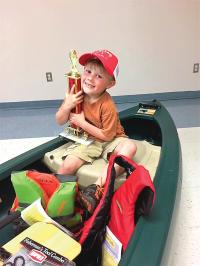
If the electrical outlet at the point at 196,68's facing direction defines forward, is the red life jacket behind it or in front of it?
in front

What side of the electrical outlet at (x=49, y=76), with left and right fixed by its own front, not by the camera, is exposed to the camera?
front

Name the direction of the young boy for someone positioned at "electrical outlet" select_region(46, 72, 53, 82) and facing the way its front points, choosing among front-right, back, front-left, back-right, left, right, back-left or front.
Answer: front

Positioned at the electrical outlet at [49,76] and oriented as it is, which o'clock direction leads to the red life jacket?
The red life jacket is roughly at 12 o'clock from the electrical outlet.

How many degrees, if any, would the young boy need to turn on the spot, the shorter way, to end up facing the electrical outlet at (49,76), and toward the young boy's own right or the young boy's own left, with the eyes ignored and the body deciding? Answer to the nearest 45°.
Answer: approximately 135° to the young boy's own right

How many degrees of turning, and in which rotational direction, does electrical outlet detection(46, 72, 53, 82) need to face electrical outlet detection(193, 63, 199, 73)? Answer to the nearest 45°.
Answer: approximately 90° to its left

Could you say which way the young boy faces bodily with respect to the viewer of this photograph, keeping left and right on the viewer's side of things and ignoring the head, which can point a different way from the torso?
facing the viewer and to the left of the viewer

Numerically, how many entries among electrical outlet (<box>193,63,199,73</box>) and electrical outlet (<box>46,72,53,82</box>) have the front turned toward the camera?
2

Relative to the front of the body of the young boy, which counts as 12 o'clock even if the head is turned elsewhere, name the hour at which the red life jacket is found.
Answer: The red life jacket is roughly at 10 o'clock from the young boy.

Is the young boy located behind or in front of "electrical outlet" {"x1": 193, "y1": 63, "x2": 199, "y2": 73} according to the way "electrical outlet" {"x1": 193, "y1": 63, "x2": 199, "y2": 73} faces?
in front

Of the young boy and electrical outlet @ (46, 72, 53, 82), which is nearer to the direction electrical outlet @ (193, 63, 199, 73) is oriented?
the young boy

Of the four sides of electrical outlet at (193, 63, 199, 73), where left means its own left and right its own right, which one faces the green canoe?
front
